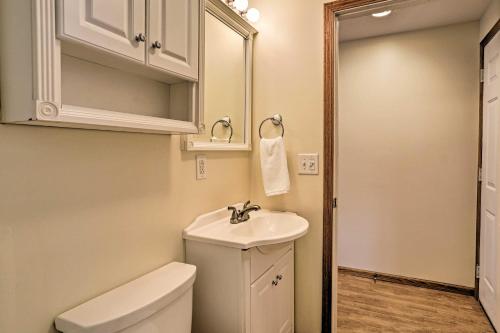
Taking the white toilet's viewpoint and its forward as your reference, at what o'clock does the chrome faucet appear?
The chrome faucet is roughly at 9 o'clock from the white toilet.

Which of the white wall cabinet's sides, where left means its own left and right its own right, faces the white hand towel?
left

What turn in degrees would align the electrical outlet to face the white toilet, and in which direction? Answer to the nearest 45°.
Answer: approximately 45° to its right

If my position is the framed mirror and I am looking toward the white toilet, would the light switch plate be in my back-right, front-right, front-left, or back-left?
back-left
